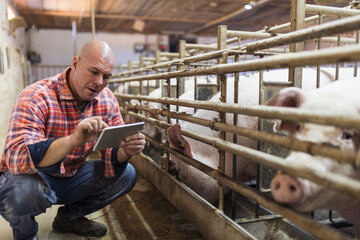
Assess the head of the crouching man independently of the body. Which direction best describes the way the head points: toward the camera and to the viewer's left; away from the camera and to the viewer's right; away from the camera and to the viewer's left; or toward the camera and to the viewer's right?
toward the camera and to the viewer's right

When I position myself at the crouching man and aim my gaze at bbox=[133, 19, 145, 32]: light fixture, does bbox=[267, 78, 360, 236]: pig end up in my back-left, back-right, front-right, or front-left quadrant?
back-right

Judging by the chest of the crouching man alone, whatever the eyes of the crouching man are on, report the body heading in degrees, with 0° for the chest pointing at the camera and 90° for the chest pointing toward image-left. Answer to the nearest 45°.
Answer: approximately 315°

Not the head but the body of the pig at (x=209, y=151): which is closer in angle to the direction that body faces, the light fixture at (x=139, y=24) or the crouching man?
the crouching man

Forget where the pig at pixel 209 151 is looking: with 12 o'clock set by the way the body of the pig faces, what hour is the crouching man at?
The crouching man is roughly at 12 o'clock from the pig.

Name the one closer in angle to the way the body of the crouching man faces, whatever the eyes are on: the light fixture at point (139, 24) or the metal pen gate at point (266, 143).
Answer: the metal pen gate

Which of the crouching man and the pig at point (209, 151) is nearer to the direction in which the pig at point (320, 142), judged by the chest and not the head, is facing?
the crouching man
